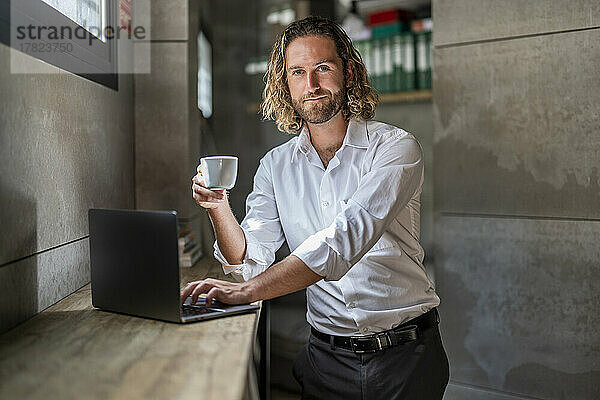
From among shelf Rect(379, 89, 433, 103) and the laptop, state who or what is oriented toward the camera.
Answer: the shelf

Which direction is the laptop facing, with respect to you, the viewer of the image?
facing away from the viewer and to the right of the viewer

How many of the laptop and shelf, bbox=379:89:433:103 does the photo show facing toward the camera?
1

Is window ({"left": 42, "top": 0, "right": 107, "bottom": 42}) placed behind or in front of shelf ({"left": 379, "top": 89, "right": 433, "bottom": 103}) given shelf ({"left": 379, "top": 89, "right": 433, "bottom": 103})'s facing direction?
in front

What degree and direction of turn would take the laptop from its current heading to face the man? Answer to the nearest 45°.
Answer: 0° — it already faces them

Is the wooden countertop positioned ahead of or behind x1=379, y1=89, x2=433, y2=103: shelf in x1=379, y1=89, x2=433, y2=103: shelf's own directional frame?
ahead

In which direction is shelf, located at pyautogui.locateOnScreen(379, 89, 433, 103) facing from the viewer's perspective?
toward the camera
